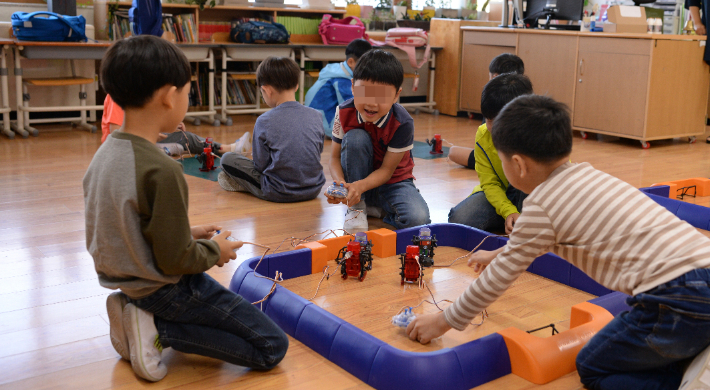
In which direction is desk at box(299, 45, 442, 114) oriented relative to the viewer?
toward the camera

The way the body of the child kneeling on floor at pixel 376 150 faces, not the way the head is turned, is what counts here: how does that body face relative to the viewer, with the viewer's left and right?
facing the viewer

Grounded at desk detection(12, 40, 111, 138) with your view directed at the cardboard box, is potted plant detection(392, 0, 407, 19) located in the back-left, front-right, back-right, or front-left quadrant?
front-left

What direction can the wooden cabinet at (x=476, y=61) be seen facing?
toward the camera

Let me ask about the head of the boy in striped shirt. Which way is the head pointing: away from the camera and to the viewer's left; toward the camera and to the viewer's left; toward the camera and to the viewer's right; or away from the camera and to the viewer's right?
away from the camera and to the viewer's left

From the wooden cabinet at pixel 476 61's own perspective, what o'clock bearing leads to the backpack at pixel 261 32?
The backpack is roughly at 2 o'clock from the wooden cabinet.

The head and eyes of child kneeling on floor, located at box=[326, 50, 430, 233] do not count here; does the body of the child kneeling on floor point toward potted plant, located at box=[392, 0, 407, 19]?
no

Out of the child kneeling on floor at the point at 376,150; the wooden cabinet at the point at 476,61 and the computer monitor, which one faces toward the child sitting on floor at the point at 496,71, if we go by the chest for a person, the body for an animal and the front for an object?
the wooden cabinet

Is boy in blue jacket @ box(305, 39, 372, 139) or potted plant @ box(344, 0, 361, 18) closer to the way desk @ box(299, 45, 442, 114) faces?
the boy in blue jacket

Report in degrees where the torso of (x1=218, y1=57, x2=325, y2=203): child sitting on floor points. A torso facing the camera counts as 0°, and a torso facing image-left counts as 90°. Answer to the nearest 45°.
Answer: approximately 135°

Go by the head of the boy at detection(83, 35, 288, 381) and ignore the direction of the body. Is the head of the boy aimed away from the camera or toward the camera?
away from the camera

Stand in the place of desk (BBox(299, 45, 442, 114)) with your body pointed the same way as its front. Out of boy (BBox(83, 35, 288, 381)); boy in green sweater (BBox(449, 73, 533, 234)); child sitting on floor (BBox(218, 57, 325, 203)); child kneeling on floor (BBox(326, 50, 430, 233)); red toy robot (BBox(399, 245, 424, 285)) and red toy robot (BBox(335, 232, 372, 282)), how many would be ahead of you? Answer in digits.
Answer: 6

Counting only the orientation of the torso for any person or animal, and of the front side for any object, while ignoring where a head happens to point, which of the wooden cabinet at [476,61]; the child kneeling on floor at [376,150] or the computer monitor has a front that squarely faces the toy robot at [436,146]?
the wooden cabinet

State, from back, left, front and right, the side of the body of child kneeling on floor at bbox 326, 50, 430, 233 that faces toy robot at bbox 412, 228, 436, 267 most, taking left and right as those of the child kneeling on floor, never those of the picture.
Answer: front
